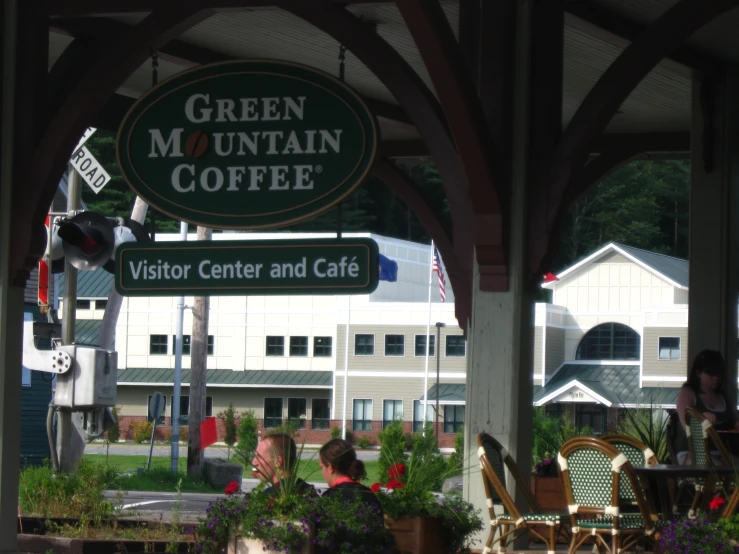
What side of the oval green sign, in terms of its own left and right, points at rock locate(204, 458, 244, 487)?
back

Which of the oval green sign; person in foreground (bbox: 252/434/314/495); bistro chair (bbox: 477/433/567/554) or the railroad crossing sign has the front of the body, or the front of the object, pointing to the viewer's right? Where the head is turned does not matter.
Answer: the bistro chair

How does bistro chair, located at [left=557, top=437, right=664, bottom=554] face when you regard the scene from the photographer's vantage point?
facing away from the viewer and to the right of the viewer

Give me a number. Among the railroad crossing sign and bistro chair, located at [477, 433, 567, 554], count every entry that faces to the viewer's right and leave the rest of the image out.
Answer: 1

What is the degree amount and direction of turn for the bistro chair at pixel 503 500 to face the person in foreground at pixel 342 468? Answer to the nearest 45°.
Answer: approximately 135° to its right

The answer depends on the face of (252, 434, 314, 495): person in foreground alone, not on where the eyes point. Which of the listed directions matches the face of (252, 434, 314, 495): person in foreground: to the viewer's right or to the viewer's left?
to the viewer's left

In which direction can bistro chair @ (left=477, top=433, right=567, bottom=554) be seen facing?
to the viewer's right

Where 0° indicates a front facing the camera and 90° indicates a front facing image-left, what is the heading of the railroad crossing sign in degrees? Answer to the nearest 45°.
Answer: approximately 0°

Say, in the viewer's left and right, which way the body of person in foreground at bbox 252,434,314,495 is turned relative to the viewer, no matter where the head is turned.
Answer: facing to the left of the viewer

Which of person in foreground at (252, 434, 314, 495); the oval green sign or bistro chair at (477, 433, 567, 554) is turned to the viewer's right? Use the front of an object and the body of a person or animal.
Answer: the bistro chair
